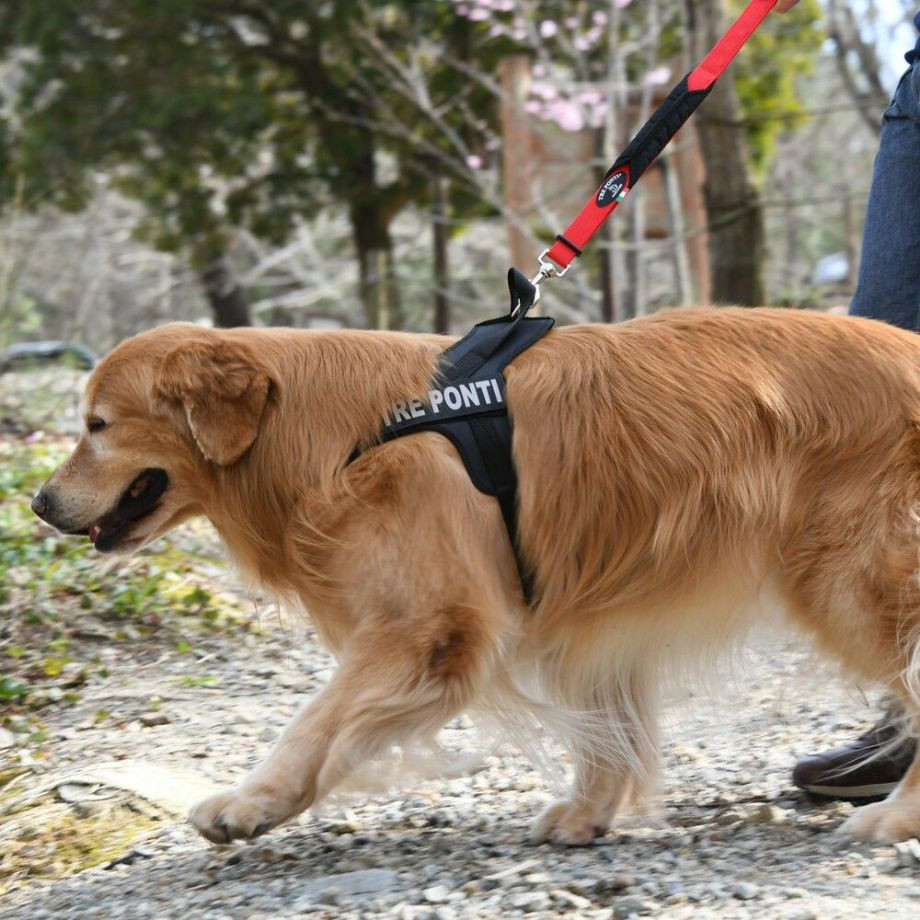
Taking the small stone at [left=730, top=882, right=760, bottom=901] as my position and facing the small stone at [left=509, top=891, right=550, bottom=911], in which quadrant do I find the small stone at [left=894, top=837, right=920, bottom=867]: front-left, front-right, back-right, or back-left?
back-right

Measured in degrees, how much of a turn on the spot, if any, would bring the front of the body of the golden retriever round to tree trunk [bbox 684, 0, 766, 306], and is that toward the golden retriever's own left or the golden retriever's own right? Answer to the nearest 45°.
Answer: approximately 90° to the golden retriever's own right

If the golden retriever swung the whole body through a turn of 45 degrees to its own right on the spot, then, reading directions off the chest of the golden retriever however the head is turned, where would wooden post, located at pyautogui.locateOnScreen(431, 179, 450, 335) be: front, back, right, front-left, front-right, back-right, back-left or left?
front-right

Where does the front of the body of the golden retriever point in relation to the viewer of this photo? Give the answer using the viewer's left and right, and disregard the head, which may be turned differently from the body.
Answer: facing to the left of the viewer

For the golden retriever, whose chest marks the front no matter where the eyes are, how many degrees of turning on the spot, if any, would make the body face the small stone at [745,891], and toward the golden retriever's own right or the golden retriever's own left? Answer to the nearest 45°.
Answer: approximately 135° to the golden retriever's own left

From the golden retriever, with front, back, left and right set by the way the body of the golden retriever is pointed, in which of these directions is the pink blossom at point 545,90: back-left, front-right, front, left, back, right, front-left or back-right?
right

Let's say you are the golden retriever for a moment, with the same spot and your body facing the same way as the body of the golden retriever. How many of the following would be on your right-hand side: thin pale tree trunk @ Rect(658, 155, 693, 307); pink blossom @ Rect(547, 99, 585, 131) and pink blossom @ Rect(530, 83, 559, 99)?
3

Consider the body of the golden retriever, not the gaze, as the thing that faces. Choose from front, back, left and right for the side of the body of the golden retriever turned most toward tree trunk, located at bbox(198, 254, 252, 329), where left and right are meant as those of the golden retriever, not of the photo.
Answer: right

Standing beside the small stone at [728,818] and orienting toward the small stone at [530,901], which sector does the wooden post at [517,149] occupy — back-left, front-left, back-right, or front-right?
back-right

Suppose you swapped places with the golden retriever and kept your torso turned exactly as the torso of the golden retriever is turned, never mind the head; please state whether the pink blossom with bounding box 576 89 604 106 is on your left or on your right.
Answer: on your right

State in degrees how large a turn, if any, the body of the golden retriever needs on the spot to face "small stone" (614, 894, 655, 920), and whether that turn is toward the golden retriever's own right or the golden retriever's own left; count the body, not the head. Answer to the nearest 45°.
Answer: approximately 90° to the golden retriever's own left
